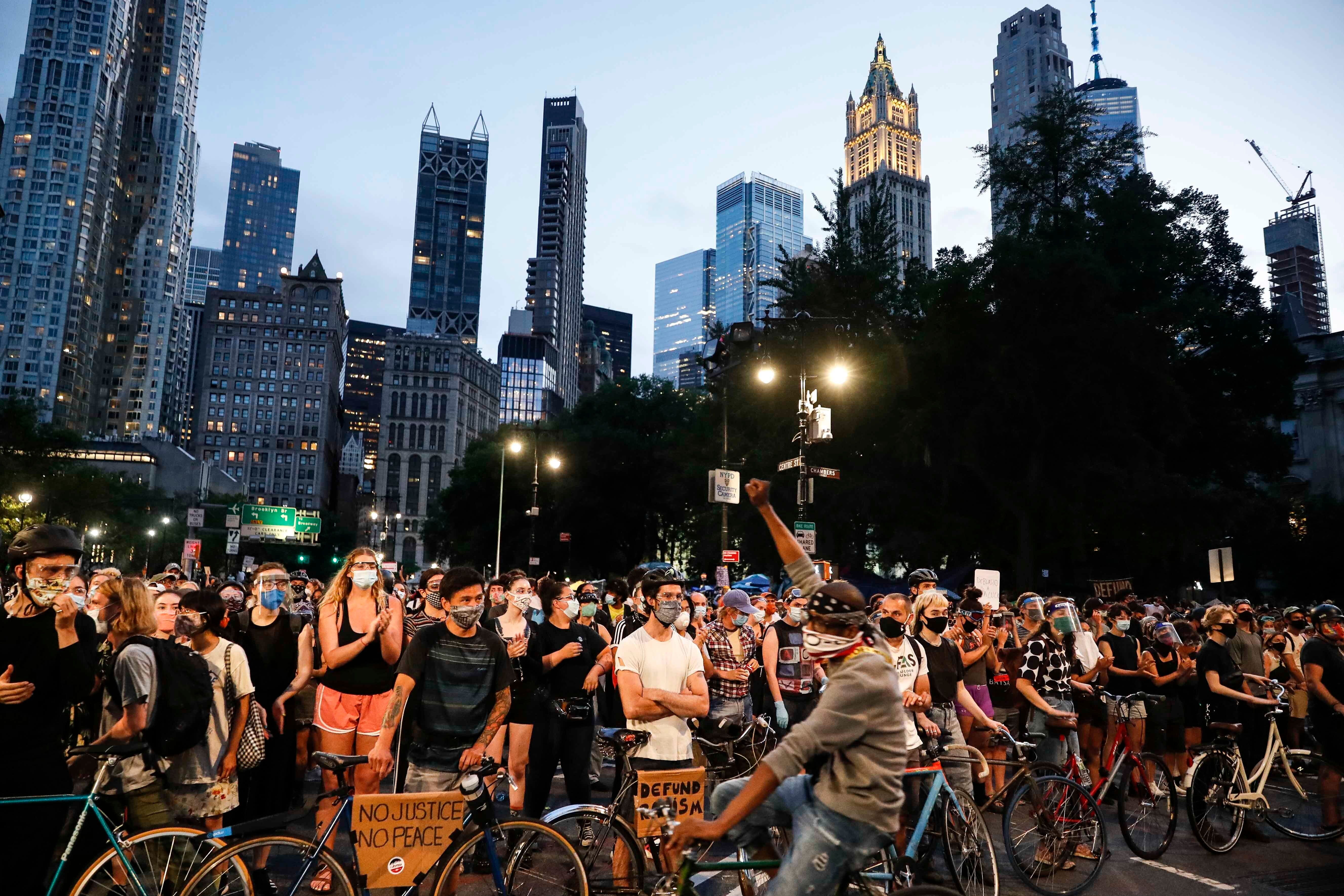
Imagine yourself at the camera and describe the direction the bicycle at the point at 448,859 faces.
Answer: facing to the right of the viewer

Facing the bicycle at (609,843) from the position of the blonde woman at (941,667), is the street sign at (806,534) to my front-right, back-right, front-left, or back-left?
back-right

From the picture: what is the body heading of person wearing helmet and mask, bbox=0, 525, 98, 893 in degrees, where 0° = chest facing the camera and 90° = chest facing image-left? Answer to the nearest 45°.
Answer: approximately 315°

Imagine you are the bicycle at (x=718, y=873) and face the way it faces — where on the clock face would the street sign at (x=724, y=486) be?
The street sign is roughly at 3 o'clock from the bicycle.

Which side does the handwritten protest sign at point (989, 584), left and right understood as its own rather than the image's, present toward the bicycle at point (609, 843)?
front

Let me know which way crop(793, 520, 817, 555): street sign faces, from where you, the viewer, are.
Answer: facing the viewer

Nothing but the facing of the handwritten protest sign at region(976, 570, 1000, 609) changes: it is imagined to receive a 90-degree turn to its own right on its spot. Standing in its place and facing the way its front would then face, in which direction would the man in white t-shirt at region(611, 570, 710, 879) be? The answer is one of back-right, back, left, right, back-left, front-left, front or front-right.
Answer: left

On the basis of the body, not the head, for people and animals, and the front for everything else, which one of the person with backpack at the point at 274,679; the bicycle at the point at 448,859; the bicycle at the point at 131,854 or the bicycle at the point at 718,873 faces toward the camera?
the person with backpack

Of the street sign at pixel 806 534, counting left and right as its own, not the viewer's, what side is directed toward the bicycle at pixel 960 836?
front

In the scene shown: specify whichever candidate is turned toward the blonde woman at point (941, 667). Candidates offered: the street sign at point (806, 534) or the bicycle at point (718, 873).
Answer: the street sign

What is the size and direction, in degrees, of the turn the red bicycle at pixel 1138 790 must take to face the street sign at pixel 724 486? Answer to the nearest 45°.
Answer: approximately 90° to its left

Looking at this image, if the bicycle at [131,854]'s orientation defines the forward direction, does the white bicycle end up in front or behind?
behind

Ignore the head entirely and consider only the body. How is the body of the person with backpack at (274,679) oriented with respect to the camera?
toward the camera

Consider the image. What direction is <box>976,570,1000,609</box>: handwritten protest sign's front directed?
toward the camera

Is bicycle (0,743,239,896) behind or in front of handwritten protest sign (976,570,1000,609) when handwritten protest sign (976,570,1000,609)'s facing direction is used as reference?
in front

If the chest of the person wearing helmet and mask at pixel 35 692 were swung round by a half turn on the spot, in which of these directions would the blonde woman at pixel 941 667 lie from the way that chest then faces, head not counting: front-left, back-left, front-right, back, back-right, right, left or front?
back-right

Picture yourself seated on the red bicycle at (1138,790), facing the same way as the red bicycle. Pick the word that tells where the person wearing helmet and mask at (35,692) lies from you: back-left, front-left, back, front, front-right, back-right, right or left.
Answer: back

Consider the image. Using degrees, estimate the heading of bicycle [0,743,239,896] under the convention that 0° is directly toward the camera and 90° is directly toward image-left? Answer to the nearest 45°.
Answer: approximately 90°

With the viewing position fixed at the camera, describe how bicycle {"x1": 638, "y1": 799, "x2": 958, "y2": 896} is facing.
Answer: facing to the left of the viewer

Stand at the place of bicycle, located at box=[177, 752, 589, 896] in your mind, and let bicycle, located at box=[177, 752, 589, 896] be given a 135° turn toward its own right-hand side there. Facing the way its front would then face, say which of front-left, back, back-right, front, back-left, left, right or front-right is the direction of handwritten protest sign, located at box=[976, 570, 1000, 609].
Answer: back
